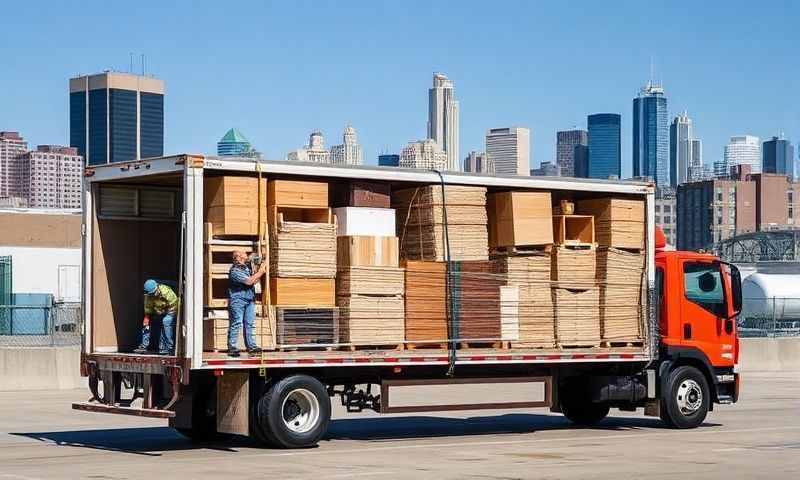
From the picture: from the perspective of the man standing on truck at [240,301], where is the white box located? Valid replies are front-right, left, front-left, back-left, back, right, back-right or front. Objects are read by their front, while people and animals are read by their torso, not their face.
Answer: front-left

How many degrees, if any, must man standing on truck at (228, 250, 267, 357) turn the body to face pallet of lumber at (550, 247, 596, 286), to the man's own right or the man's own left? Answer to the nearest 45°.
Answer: approximately 45° to the man's own left

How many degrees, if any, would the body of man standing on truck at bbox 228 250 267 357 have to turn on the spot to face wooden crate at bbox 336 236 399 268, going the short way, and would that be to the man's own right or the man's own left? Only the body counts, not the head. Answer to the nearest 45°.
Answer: approximately 45° to the man's own left

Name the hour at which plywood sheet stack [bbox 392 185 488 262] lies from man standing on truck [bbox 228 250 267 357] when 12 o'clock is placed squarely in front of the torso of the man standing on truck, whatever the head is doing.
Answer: The plywood sheet stack is roughly at 11 o'clock from the man standing on truck.

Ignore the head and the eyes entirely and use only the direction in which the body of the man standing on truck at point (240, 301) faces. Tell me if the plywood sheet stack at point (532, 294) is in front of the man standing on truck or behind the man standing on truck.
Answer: in front

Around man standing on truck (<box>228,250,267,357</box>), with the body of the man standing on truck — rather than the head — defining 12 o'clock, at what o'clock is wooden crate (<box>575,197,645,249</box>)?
The wooden crate is roughly at 11 o'clock from the man standing on truck.

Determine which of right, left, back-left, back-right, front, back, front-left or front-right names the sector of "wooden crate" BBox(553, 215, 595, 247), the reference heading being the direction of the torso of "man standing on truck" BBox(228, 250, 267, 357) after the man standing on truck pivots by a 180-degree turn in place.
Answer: back-right

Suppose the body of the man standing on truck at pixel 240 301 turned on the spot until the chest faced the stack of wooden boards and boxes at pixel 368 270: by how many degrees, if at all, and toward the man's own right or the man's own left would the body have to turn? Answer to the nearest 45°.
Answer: approximately 45° to the man's own left

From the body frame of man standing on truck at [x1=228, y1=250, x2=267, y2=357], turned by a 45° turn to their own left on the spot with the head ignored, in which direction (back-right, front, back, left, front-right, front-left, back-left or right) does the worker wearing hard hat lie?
left

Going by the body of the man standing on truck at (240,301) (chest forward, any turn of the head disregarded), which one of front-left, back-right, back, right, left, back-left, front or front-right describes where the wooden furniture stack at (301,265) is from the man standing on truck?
front-left

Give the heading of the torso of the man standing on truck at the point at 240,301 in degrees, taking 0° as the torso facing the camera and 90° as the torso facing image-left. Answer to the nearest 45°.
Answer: approximately 270°
